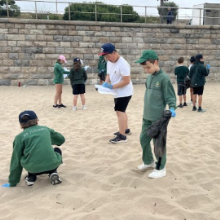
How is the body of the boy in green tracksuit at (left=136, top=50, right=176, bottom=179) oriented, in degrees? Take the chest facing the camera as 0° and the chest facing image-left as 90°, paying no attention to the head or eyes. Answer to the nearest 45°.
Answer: approximately 45°

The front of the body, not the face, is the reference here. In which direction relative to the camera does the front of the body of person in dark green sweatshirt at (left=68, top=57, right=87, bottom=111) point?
away from the camera

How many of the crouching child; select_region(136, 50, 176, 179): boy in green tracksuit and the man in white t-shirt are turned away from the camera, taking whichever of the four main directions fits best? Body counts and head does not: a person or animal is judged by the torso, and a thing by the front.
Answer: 1

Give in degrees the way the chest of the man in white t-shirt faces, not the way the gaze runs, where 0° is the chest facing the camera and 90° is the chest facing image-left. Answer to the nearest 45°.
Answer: approximately 45°

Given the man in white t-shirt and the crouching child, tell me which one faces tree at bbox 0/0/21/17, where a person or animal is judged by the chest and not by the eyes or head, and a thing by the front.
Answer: the crouching child

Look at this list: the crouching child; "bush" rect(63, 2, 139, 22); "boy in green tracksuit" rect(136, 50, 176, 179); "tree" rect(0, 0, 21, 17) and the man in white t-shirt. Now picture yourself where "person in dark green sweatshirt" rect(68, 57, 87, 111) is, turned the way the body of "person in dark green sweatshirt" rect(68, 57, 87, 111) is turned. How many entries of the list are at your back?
3

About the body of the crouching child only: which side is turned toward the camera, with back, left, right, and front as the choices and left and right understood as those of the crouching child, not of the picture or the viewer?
back

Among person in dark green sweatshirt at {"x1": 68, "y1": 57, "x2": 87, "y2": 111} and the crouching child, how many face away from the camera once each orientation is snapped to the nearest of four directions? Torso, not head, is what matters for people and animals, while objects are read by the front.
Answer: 2

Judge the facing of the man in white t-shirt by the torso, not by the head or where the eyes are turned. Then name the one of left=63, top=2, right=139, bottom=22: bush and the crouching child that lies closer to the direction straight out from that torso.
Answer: the crouching child

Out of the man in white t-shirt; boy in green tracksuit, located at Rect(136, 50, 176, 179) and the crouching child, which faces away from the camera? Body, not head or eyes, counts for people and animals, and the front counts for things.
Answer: the crouching child

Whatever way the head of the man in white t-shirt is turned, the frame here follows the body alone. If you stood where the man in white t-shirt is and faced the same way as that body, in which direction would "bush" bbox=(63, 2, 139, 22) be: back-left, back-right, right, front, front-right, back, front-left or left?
back-right

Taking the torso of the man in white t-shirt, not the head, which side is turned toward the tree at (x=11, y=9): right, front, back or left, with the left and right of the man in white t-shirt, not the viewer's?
right
